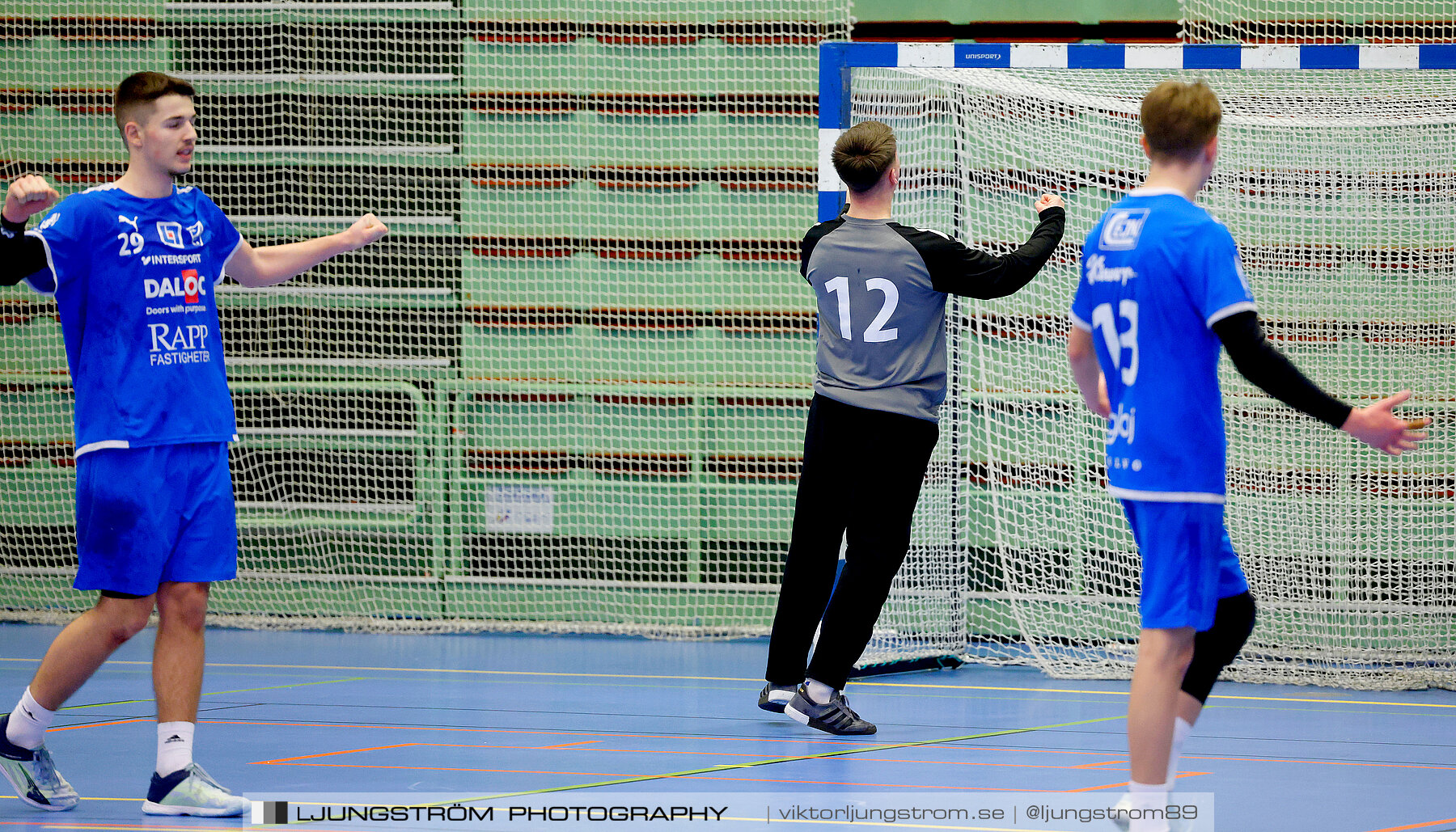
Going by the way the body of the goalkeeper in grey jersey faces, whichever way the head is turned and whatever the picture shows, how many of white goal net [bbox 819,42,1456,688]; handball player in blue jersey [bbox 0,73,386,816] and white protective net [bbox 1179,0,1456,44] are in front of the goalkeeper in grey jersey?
2

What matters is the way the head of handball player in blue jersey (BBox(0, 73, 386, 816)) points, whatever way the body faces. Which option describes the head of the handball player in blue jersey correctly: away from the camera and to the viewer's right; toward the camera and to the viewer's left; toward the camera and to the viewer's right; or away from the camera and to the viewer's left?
toward the camera and to the viewer's right

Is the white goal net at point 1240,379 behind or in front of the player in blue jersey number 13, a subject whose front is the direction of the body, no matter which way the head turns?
in front

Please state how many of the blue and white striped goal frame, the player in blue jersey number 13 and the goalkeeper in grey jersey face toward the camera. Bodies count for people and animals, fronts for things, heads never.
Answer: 1

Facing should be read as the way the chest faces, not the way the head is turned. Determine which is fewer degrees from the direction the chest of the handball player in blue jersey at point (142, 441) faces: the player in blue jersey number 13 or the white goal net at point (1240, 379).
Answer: the player in blue jersey number 13

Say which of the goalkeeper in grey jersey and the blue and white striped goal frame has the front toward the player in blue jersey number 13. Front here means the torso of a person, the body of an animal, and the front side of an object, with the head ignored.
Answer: the blue and white striped goal frame

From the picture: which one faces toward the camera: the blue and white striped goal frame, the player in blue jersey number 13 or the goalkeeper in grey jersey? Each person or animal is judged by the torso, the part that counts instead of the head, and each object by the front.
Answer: the blue and white striped goal frame

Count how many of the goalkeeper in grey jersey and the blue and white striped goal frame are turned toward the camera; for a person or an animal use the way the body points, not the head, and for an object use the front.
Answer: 1

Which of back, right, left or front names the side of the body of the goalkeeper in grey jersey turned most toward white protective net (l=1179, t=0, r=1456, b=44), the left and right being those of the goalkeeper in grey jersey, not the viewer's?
front

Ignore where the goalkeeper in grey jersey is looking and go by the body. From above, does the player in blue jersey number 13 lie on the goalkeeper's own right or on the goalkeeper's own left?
on the goalkeeper's own right

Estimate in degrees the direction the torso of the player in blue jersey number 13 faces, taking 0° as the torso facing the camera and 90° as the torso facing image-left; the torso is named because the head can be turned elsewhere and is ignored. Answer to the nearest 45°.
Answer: approximately 225°

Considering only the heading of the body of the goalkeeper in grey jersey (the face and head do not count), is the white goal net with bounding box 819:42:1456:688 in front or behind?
in front

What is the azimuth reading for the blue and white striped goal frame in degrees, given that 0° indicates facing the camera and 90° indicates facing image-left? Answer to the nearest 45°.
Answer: approximately 0°
